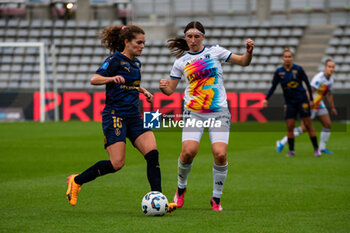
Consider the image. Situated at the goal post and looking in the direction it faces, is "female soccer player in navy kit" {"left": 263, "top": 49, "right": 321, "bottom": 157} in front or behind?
in front

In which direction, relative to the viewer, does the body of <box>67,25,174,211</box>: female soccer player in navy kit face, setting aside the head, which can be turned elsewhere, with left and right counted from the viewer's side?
facing the viewer and to the right of the viewer

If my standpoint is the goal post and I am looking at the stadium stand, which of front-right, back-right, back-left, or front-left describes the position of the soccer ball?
back-right

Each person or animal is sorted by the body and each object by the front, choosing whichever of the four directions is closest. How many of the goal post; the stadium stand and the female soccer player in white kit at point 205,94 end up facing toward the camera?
3

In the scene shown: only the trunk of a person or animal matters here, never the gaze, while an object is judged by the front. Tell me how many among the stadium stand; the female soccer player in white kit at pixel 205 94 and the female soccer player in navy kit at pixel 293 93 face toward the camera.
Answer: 3

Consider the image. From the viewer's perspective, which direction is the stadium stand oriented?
toward the camera

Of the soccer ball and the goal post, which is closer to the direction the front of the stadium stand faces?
the soccer ball

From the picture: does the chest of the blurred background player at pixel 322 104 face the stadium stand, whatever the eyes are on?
no

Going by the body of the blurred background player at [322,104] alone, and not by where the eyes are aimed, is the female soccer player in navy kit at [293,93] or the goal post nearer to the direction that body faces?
the female soccer player in navy kit

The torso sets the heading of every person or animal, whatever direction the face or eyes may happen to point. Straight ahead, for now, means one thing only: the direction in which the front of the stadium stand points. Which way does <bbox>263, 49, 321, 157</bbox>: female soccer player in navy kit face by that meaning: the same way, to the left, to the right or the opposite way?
the same way

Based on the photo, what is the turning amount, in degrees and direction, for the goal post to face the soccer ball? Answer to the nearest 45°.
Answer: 0° — it already faces it

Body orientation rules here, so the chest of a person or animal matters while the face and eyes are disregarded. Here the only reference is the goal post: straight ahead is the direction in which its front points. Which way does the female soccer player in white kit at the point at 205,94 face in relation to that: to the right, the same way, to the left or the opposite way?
the same way

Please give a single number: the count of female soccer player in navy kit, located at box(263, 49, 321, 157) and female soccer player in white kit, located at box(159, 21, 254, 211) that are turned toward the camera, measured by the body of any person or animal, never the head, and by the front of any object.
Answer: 2
